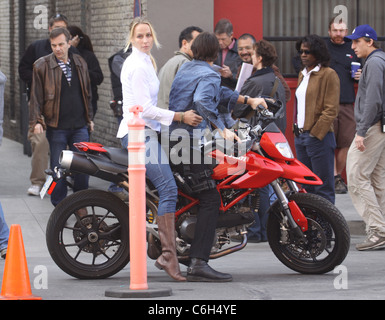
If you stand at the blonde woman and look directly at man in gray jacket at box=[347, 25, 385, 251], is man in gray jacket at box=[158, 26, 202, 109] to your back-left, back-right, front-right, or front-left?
front-left

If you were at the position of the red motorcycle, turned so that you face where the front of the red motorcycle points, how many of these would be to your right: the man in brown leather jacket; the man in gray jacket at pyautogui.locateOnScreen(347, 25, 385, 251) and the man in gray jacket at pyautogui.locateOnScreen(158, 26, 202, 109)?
0

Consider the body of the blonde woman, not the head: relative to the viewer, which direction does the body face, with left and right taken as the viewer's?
facing to the right of the viewer

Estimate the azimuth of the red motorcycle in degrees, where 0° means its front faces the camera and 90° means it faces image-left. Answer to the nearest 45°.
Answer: approximately 270°

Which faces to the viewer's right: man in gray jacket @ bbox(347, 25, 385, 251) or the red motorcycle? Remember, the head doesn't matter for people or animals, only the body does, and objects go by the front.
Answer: the red motorcycle

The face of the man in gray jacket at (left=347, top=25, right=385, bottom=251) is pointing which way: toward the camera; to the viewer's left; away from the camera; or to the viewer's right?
to the viewer's left

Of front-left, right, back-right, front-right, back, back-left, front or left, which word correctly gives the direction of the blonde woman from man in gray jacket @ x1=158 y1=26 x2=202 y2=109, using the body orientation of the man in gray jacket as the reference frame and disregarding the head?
right

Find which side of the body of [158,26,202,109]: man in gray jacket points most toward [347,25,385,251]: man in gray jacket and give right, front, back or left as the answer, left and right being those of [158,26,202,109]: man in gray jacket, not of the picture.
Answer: front

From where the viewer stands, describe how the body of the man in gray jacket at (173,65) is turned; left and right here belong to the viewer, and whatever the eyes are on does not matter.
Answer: facing to the right of the viewer

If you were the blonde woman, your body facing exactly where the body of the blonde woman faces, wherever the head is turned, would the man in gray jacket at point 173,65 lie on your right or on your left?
on your left

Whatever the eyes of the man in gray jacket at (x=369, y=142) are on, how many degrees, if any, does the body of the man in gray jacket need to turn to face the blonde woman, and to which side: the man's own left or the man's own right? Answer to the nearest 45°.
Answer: approximately 45° to the man's own left

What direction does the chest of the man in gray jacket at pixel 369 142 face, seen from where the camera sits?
to the viewer's left

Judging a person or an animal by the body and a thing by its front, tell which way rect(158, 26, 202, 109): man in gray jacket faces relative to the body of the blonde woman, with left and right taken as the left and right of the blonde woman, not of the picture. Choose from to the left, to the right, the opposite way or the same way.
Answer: the same way

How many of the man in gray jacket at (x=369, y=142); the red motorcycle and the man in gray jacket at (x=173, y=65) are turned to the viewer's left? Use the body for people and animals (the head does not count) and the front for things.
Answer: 1
